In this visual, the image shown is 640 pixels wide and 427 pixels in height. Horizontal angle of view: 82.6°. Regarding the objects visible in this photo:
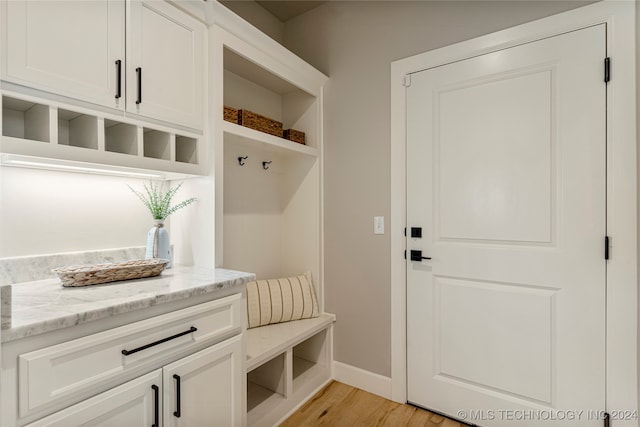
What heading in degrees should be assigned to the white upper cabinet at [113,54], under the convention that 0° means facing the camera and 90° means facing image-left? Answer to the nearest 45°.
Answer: approximately 315°

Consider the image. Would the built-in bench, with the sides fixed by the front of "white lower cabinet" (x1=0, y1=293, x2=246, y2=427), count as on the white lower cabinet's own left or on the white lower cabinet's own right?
on the white lower cabinet's own left

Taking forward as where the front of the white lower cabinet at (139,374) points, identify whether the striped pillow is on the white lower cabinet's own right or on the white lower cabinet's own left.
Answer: on the white lower cabinet's own left

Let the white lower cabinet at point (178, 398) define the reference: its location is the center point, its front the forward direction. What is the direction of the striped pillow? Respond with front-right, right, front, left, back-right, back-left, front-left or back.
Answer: left

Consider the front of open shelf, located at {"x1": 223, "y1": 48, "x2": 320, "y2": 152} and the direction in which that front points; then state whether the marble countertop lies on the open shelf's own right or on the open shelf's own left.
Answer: on the open shelf's own right

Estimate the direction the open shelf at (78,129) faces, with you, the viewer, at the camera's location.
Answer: facing the viewer and to the right of the viewer

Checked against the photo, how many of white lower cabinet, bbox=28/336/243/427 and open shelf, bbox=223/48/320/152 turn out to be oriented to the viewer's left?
0

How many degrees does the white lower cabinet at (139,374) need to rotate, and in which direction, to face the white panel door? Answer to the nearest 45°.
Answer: approximately 45° to its left
